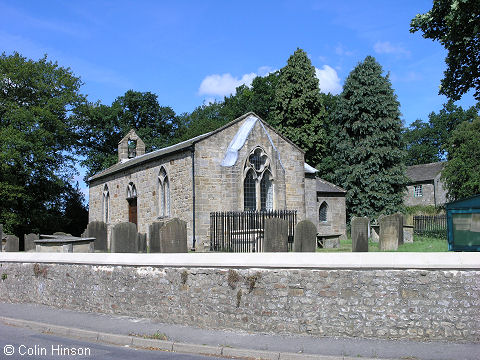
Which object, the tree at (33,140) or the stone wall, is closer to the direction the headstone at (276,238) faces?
the stone wall

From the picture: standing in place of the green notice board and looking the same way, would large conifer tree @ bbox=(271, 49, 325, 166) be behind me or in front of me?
behind

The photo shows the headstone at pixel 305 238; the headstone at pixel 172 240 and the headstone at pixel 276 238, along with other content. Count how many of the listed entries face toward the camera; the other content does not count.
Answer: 3

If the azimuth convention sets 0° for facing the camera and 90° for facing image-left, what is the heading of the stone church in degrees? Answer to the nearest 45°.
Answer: approximately 45°

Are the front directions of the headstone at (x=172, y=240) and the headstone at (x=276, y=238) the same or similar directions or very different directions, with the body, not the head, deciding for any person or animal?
same or similar directions

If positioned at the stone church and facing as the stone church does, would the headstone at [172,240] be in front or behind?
in front

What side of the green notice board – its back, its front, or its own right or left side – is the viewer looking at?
front

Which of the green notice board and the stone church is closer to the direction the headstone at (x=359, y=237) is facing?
the green notice board

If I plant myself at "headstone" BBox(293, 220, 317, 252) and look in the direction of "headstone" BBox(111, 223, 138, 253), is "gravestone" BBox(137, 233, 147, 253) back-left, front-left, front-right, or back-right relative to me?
front-right

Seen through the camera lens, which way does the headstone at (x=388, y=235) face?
facing the viewer

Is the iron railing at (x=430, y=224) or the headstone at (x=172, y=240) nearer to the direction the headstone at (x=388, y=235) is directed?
the headstone

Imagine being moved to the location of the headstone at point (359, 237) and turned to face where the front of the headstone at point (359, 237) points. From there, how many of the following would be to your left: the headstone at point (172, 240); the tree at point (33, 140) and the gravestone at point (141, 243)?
0

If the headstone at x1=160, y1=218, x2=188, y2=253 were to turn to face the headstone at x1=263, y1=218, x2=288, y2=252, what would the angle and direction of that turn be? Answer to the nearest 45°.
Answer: approximately 90° to its left

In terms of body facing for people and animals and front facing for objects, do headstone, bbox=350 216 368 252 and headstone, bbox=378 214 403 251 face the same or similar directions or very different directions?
same or similar directions

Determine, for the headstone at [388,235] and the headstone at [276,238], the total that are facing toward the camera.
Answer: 2

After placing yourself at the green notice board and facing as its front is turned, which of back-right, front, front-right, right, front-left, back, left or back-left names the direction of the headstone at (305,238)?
right

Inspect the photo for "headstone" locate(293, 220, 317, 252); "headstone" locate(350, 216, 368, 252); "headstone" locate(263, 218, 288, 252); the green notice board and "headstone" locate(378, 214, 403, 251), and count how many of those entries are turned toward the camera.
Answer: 5

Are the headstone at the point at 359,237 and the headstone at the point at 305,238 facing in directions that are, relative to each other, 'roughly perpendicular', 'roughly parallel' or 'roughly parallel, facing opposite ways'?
roughly parallel

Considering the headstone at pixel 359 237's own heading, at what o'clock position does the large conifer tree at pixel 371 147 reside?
The large conifer tree is roughly at 6 o'clock from the headstone.

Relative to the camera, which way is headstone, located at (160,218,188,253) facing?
toward the camera
